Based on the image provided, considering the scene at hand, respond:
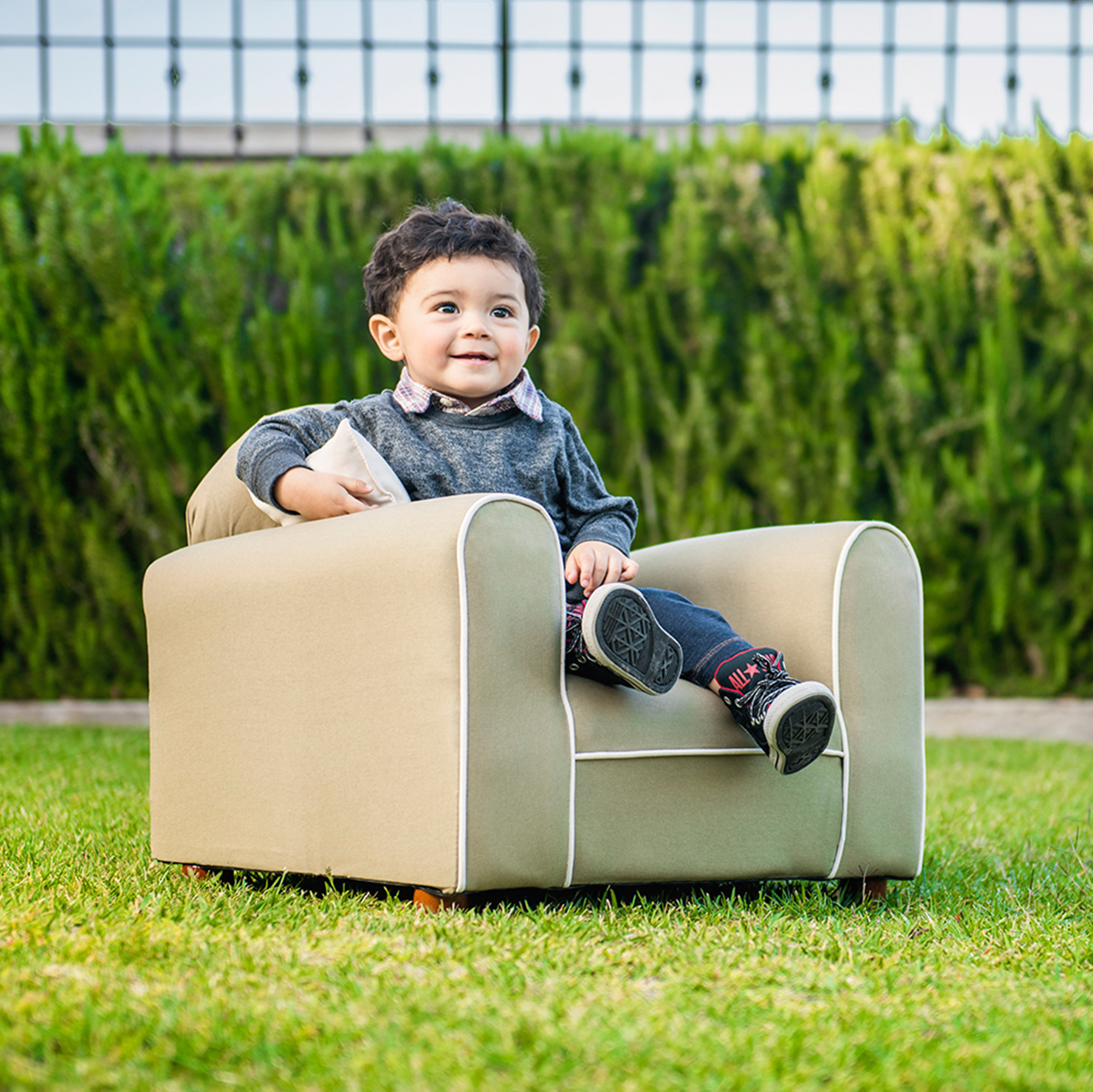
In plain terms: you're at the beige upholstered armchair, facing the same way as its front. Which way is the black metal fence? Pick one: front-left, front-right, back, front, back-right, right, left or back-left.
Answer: back-left

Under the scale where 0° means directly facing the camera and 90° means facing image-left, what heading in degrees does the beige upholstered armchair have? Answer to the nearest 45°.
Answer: approximately 315°

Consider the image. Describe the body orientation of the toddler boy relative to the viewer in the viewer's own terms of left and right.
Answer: facing the viewer and to the right of the viewer

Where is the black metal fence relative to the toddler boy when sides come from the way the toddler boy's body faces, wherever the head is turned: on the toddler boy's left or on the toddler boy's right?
on the toddler boy's left
